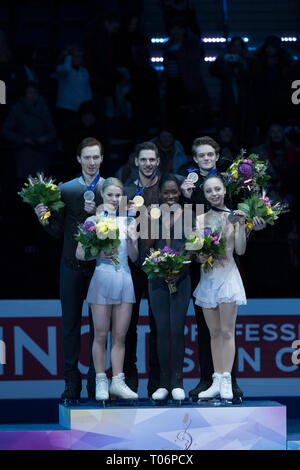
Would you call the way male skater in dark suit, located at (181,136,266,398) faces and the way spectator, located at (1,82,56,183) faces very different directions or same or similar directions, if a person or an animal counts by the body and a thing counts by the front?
same or similar directions

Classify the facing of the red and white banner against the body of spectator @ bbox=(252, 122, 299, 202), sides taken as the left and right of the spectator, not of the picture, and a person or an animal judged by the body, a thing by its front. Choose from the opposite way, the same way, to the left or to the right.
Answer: the same way

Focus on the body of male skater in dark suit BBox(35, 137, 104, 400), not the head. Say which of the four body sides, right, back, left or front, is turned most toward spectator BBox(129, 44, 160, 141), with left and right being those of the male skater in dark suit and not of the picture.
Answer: back

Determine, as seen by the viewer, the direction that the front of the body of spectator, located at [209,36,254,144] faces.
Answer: toward the camera

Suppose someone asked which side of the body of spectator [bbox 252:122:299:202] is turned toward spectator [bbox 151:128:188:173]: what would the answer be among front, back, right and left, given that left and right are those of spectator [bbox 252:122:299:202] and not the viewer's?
right

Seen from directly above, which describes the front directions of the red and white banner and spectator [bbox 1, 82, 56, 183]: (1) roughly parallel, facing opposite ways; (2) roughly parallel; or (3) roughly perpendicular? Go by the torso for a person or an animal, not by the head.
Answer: roughly parallel

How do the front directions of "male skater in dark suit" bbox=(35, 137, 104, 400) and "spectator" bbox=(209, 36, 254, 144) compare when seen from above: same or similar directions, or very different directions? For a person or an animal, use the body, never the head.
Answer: same or similar directions

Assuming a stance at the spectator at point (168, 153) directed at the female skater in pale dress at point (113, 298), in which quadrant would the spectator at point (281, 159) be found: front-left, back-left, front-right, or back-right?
back-left

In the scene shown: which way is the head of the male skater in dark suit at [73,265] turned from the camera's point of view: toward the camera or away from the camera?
toward the camera

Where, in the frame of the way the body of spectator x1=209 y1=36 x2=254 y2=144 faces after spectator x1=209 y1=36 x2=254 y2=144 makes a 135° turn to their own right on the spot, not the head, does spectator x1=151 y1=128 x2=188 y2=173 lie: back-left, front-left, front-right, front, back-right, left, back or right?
left

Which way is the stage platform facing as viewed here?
toward the camera

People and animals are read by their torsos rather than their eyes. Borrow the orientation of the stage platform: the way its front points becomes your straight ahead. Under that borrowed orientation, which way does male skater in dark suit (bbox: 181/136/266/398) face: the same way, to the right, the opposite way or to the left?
the same way

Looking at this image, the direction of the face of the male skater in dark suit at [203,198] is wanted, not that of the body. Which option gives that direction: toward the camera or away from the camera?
toward the camera
